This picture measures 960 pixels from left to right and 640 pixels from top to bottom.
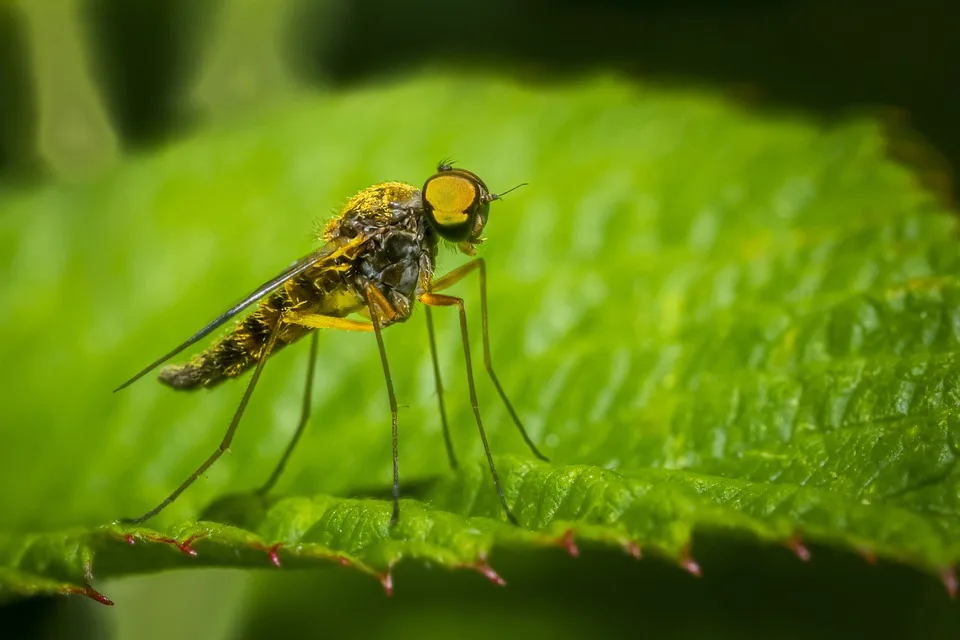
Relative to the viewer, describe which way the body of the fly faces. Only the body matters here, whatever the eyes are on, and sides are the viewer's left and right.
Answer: facing to the right of the viewer
